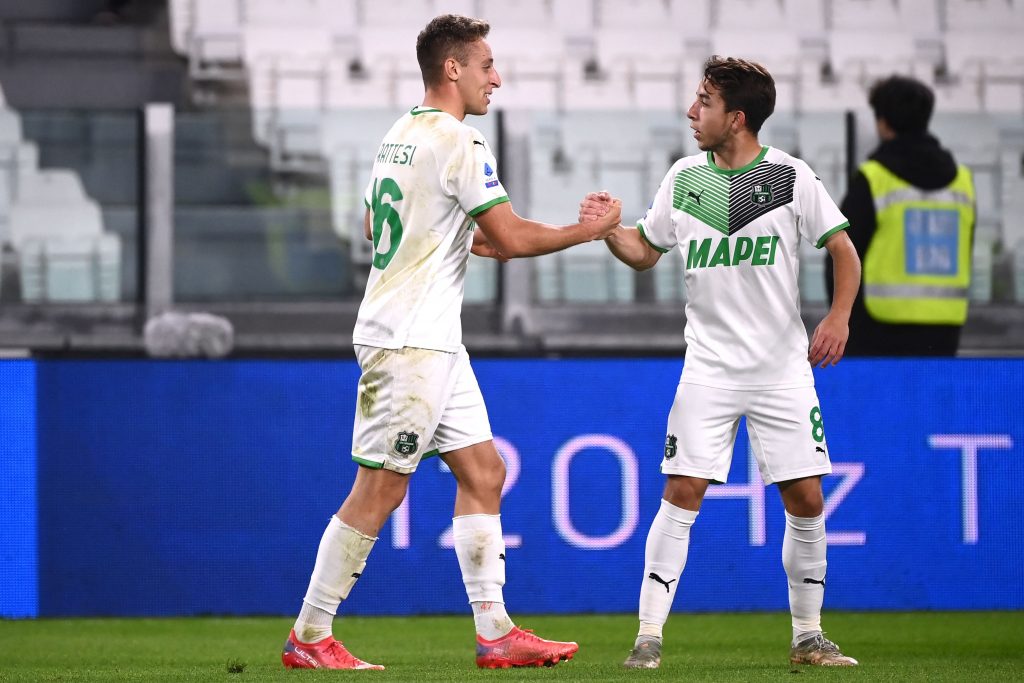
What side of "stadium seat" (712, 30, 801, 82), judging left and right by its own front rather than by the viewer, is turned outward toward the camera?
front

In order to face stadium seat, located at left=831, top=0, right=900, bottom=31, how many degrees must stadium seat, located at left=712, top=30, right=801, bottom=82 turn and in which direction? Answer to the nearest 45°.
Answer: approximately 90° to its left

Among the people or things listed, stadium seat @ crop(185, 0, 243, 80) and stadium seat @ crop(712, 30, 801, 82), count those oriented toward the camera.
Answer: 2

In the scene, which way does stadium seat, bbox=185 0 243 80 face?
toward the camera

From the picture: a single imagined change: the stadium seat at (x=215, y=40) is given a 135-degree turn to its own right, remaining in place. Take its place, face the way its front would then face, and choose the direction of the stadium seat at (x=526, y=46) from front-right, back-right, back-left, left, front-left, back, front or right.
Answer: back-right

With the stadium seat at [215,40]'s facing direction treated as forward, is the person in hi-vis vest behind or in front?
in front

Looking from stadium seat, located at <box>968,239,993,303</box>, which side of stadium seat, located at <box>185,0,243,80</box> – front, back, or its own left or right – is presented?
left

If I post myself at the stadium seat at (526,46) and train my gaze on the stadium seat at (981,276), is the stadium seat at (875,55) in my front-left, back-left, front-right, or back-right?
front-left

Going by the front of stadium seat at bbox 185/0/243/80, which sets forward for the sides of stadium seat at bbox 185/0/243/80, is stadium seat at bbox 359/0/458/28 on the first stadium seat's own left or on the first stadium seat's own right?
on the first stadium seat's own left

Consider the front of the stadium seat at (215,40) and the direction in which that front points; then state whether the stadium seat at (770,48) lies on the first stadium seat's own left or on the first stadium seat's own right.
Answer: on the first stadium seat's own left
